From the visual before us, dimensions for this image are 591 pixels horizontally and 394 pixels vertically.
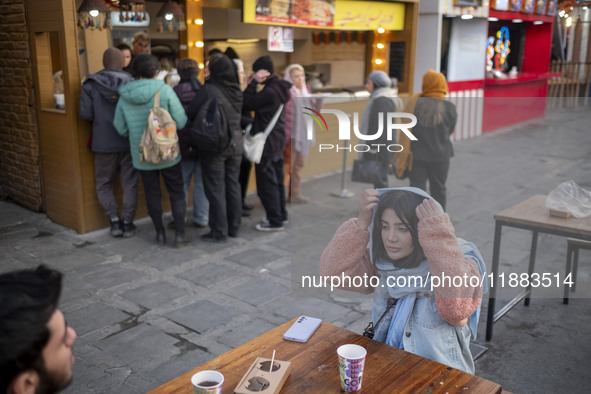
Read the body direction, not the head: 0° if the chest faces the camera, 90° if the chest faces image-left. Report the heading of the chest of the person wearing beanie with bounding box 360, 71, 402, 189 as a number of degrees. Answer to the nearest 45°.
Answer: approximately 90°

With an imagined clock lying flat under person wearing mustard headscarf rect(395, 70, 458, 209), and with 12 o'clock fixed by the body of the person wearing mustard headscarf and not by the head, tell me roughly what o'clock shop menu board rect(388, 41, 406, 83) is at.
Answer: The shop menu board is roughly at 12 o'clock from the person wearing mustard headscarf.

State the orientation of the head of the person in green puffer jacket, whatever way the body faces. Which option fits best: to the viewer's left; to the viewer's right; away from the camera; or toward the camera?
away from the camera

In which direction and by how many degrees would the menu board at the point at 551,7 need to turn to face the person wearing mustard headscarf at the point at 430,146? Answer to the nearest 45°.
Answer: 0° — it already faces them

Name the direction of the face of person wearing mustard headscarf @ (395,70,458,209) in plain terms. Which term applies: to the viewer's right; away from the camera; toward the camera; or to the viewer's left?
away from the camera

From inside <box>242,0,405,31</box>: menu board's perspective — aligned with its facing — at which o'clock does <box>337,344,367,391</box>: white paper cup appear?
The white paper cup is roughly at 12 o'clock from the menu board.

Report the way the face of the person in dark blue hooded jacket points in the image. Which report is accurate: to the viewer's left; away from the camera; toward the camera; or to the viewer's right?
away from the camera
